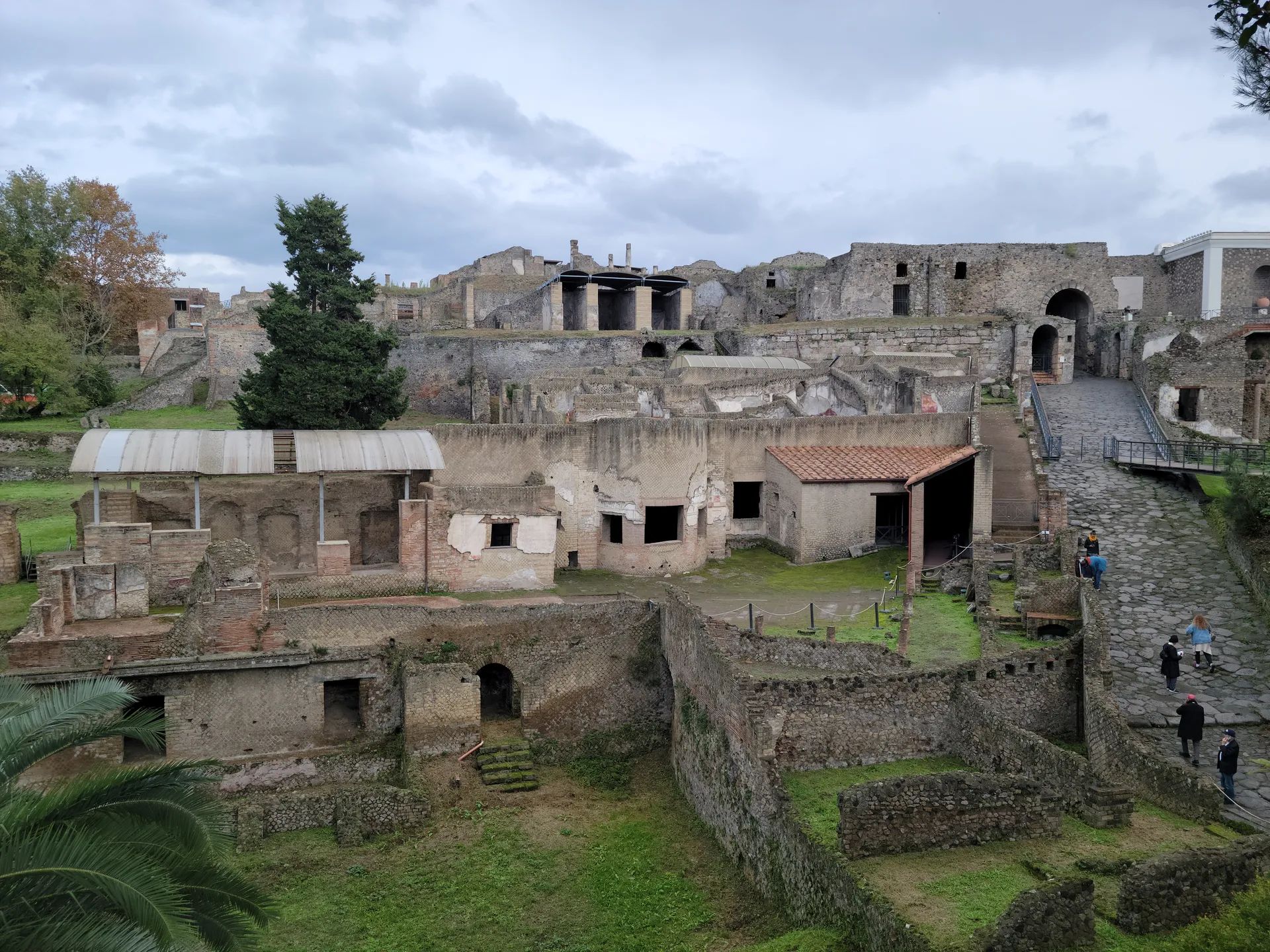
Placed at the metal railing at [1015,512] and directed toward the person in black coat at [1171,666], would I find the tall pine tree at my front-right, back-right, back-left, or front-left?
back-right

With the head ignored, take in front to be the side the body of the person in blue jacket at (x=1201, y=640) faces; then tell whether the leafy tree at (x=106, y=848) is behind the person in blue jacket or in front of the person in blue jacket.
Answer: behind

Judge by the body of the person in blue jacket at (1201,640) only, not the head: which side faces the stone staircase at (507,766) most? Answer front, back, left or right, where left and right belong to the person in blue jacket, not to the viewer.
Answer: left

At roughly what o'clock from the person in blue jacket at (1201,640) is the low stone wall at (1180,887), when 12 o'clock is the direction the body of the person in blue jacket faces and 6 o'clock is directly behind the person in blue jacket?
The low stone wall is roughly at 6 o'clock from the person in blue jacket.

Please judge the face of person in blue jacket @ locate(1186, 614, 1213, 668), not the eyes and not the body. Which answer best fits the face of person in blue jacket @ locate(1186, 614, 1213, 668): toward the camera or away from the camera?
away from the camera

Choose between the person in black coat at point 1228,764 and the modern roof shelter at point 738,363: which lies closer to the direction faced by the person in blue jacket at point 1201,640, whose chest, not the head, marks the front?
the modern roof shelter

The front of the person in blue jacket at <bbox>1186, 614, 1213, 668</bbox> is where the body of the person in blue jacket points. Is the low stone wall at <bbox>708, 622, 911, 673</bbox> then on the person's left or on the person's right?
on the person's left

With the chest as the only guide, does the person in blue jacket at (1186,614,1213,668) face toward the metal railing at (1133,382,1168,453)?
yes

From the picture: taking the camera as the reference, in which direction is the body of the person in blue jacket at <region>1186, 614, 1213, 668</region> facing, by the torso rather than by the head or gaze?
away from the camera
